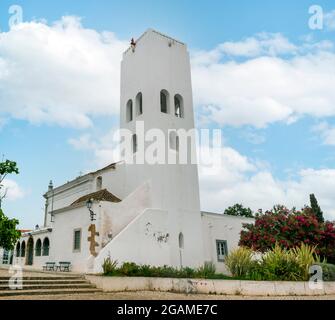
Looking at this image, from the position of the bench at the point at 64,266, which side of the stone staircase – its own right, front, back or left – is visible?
back

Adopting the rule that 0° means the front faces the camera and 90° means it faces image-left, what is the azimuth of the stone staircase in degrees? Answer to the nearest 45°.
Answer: approximately 0°

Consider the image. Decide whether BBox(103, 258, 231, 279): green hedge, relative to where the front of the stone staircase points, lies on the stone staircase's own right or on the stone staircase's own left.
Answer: on the stone staircase's own left

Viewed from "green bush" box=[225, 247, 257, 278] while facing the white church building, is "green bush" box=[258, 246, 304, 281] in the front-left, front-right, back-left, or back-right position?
back-right

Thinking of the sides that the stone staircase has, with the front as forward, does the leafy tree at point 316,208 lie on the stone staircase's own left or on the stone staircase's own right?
on the stone staircase's own left

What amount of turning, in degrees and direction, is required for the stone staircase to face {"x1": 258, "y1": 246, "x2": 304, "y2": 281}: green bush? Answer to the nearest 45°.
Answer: approximately 90° to its left

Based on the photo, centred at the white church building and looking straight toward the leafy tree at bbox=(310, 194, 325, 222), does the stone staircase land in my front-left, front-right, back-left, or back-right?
back-right

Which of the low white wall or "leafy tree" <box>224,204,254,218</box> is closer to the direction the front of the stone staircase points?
the low white wall

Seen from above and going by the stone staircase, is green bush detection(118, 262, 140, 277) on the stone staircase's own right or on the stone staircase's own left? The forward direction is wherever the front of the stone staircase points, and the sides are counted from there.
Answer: on the stone staircase's own left

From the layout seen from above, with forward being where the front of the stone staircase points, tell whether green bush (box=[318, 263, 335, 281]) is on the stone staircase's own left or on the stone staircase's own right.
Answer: on the stone staircase's own left

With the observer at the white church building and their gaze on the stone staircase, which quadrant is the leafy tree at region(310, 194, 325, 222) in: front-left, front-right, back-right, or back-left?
back-left

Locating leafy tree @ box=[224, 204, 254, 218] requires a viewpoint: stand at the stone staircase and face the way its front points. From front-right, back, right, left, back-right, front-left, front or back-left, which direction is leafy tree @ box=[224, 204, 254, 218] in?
back-left

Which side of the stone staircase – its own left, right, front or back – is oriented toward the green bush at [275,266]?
left
